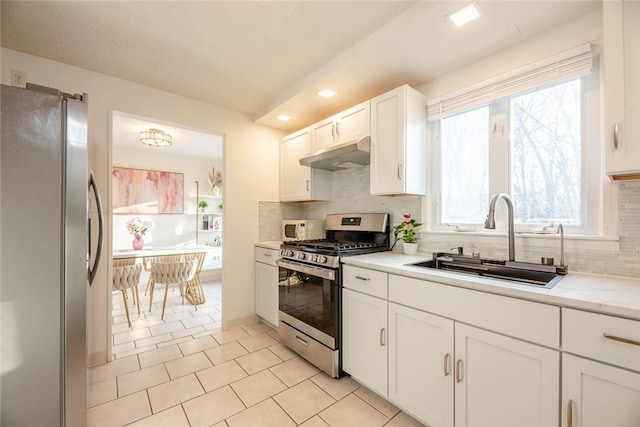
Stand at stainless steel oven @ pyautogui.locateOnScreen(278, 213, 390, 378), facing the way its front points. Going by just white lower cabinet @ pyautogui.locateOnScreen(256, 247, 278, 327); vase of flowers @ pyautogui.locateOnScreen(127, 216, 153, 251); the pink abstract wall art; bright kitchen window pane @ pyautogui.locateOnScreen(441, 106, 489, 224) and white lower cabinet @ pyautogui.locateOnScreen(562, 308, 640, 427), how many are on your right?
3

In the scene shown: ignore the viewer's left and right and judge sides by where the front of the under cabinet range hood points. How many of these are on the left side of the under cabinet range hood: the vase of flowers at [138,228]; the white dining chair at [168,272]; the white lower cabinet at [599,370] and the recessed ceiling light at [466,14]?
2

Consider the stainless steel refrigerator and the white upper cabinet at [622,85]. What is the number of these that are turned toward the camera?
1

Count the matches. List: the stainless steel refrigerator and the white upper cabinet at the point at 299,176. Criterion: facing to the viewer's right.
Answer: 1

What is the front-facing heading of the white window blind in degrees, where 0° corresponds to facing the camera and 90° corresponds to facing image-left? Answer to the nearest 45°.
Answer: approximately 45°

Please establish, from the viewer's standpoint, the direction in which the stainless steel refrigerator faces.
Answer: facing to the right of the viewer

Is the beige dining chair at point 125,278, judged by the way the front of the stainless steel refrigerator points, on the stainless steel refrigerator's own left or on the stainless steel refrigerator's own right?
on the stainless steel refrigerator's own left

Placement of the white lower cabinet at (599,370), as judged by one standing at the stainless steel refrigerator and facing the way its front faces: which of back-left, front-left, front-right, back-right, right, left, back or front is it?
front-right

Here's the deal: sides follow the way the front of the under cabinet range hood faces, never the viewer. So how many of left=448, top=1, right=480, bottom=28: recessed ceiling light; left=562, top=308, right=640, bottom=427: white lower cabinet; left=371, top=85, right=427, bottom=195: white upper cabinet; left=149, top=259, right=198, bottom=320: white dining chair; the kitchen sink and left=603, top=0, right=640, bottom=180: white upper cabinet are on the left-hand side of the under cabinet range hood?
5
